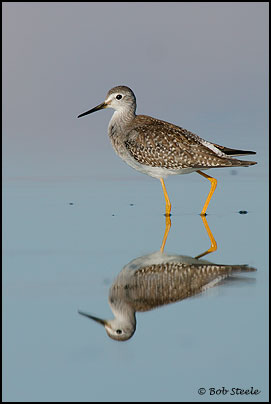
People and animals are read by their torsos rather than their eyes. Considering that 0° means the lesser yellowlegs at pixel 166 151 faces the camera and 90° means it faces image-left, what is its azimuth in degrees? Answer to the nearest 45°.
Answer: approximately 90°
